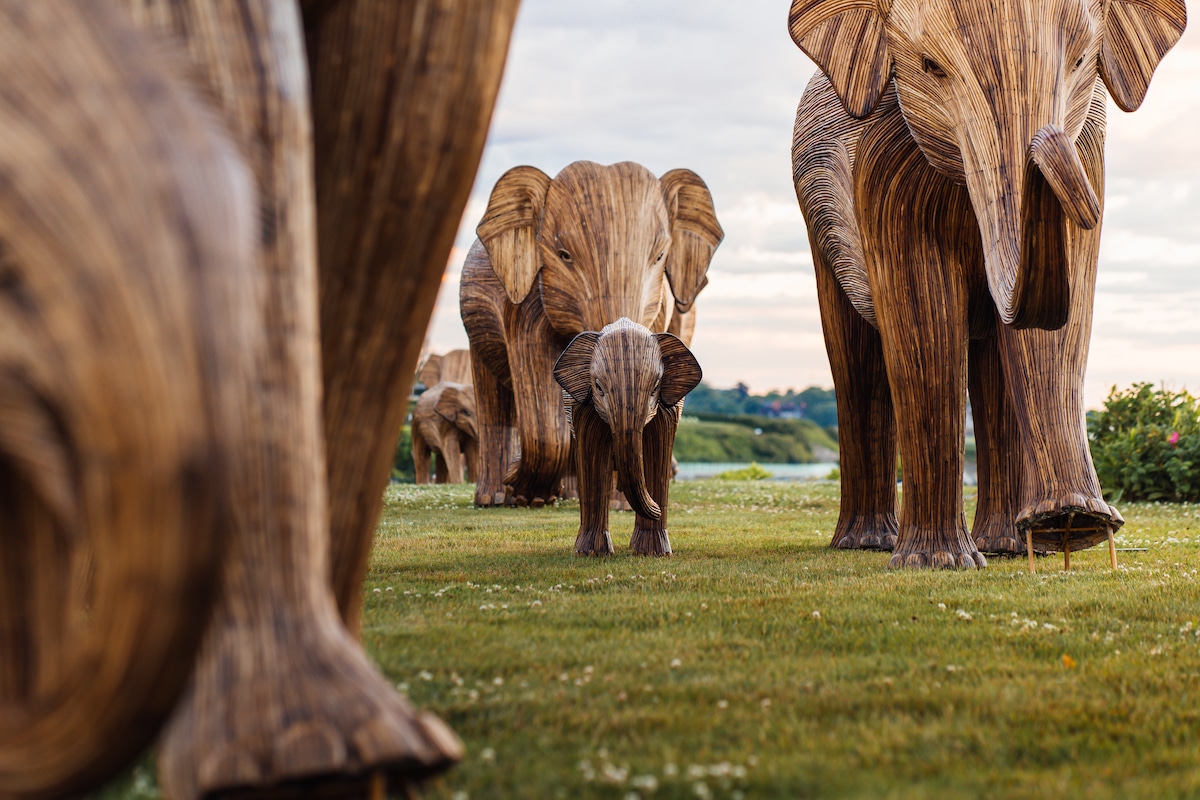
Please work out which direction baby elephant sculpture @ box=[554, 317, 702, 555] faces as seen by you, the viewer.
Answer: facing the viewer

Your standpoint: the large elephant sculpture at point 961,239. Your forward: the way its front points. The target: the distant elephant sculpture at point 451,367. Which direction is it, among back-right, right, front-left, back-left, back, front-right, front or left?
back-right

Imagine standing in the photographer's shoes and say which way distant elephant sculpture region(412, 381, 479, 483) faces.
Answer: facing the viewer and to the right of the viewer

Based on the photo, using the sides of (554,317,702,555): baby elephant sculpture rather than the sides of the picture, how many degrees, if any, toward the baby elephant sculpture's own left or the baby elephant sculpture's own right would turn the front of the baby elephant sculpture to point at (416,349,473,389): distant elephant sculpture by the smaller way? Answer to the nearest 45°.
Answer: approximately 180°

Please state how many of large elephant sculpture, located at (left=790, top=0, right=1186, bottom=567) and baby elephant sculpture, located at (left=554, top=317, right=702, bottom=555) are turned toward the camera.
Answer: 2

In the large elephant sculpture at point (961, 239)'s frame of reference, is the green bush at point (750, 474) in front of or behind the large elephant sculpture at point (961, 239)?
behind

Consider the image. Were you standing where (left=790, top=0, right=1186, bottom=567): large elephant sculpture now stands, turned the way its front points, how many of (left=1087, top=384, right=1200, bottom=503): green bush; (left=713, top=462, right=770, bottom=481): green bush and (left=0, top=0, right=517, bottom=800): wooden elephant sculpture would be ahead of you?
1

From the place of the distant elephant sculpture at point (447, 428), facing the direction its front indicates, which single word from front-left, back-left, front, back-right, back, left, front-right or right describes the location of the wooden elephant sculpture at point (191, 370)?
front-right

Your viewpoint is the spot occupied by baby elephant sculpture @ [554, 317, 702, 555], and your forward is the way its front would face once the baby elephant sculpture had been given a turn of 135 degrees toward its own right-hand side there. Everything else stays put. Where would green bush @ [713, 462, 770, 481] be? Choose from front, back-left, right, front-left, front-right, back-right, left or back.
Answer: front-right

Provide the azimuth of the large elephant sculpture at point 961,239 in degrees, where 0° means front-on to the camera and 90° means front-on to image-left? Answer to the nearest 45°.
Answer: approximately 0°

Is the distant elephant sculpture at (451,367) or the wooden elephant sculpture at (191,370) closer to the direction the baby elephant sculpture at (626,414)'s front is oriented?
the wooden elephant sculpture
